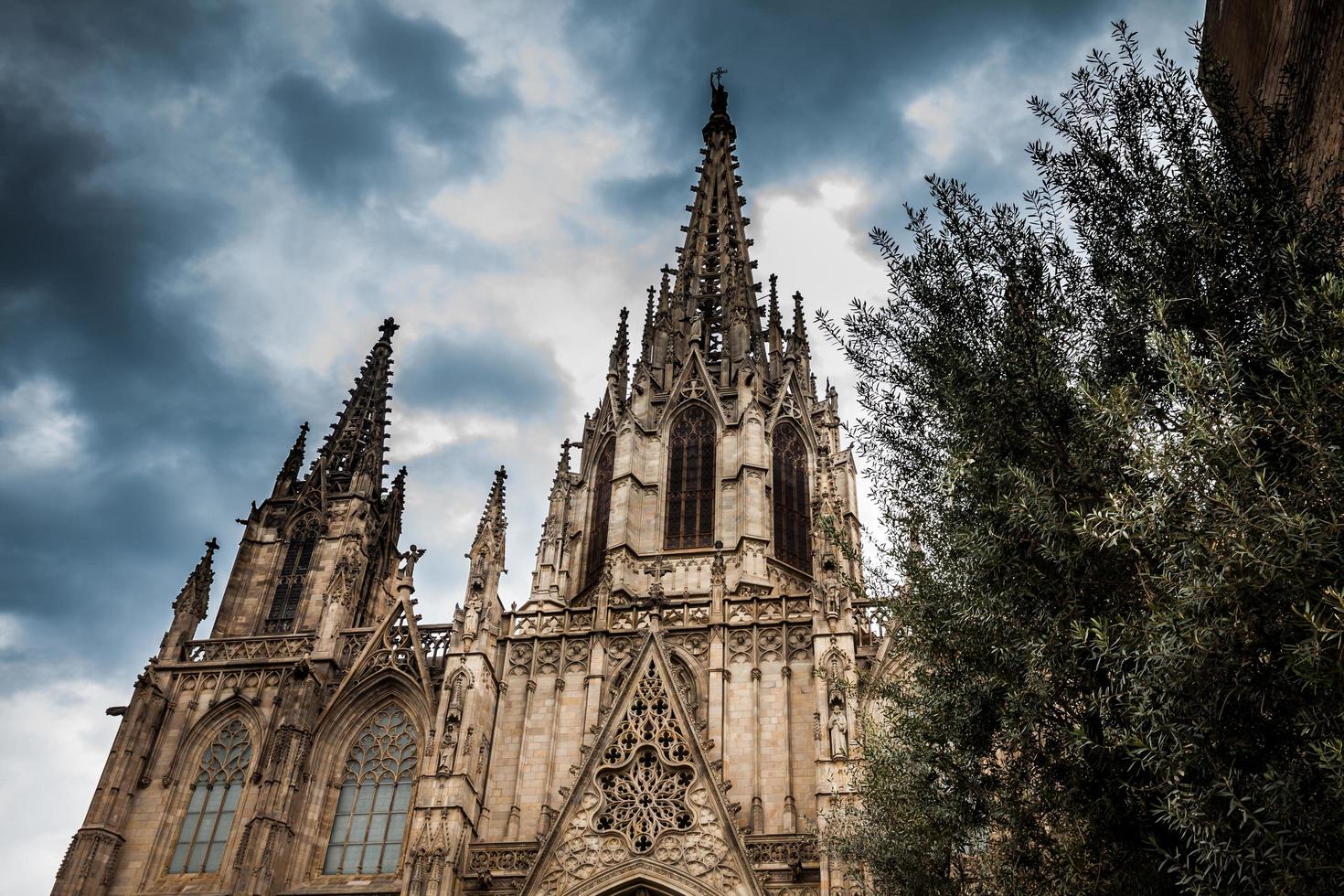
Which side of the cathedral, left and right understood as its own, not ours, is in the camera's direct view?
front

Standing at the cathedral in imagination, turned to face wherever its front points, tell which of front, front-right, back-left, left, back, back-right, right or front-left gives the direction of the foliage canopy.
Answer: front
